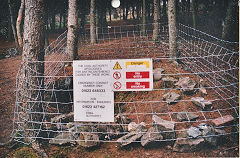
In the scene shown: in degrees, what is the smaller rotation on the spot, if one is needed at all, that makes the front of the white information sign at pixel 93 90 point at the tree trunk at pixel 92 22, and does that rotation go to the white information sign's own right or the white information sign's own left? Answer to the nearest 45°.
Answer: approximately 180°

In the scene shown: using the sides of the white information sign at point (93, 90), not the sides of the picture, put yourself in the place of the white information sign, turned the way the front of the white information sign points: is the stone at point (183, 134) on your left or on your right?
on your left

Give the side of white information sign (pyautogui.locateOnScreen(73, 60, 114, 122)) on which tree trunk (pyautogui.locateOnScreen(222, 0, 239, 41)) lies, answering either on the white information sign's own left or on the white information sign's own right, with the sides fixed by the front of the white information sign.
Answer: on the white information sign's own left

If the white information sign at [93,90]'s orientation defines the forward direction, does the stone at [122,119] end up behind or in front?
behind

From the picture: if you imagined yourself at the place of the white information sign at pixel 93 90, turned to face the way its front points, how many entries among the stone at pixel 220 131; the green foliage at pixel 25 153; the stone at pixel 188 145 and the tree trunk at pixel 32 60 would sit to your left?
2

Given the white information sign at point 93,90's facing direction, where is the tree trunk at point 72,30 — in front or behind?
behind

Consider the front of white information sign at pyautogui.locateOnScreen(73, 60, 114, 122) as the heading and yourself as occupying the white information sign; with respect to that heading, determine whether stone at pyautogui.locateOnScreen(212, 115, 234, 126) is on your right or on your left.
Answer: on your left

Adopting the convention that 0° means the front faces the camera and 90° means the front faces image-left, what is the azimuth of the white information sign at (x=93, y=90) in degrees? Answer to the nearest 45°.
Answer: approximately 0°
